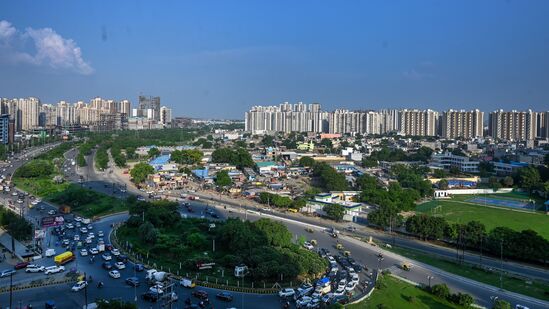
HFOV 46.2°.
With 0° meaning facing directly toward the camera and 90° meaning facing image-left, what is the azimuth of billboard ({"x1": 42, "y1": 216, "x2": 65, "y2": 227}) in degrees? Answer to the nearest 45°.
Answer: approximately 0°

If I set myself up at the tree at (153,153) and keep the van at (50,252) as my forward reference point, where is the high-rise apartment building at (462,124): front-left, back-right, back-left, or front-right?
back-left

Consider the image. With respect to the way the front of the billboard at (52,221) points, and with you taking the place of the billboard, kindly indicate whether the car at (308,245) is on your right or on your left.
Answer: on your left

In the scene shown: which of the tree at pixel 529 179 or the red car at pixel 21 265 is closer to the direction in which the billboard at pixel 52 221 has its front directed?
the red car
